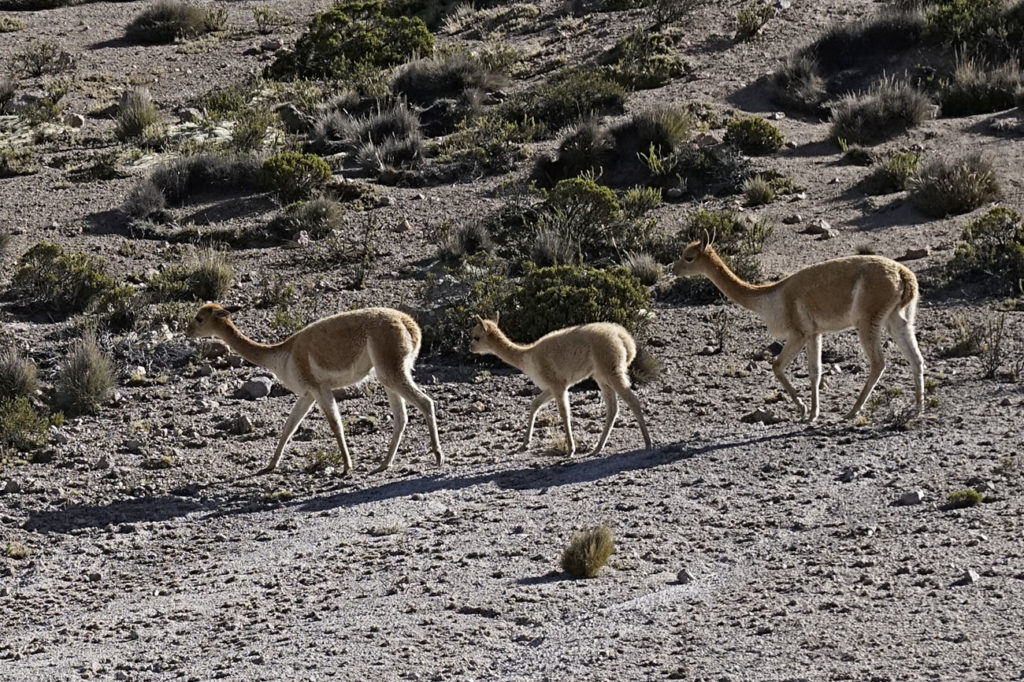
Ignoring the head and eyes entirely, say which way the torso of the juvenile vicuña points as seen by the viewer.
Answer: to the viewer's left

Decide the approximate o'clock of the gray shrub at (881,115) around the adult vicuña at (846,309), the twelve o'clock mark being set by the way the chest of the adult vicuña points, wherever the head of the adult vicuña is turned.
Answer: The gray shrub is roughly at 3 o'clock from the adult vicuña.

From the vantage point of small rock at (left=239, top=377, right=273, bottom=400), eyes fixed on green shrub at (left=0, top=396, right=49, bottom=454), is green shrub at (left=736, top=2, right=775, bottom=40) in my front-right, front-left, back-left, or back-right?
back-right

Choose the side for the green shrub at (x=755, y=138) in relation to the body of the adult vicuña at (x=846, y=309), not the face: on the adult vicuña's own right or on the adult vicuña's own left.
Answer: on the adult vicuña's own right

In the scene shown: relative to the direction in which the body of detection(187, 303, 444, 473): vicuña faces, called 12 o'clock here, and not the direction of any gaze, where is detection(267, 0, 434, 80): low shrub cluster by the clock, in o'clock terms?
The low shrub cluster is roughly at 3 o'clock from the vicuña.

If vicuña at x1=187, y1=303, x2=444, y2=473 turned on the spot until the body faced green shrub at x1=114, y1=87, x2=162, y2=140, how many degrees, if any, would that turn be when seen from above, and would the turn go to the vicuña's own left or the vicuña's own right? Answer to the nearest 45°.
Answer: approximately 90° to the vicuña's own right

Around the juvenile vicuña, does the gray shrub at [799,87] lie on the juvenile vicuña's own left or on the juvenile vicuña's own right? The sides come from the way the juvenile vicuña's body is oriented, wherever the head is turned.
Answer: on the juvenile vicuña's own right

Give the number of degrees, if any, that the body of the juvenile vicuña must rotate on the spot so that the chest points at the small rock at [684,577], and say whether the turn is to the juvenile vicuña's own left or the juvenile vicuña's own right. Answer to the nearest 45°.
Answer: approximately 90° to the juvenile vicuña's own left

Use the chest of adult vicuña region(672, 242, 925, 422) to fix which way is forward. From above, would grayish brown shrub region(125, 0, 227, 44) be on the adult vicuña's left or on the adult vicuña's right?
on the adult vicuña's right

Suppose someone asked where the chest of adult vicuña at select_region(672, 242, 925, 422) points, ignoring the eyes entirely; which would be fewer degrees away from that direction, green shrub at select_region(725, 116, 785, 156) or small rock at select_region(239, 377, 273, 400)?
the small rock

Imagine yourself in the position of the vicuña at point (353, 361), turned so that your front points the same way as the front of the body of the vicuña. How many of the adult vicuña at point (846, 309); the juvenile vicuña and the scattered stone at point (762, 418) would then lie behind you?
3

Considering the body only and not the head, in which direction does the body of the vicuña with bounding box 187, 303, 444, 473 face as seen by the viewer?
to the viewer's left

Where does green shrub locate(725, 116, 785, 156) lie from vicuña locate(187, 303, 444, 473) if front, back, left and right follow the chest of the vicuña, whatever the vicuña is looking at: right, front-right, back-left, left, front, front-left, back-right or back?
back-right

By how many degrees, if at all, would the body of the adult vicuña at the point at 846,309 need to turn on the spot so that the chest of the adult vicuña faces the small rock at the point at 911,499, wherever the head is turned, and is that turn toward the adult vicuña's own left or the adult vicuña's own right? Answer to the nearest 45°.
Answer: approximately 90° to the adult vicuña's own left

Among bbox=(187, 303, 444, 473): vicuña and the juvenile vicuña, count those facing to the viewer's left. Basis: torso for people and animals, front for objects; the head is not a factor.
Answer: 2

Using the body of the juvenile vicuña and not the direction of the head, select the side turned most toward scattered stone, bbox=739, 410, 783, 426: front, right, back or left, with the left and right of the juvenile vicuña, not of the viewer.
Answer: back

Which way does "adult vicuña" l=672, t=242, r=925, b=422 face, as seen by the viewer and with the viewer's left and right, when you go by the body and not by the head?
facing to the left of the viewer
